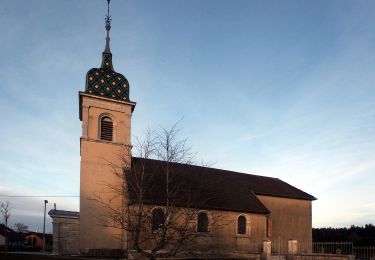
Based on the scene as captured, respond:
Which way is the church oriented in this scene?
to the viewer's left

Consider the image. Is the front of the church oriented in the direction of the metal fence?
no
